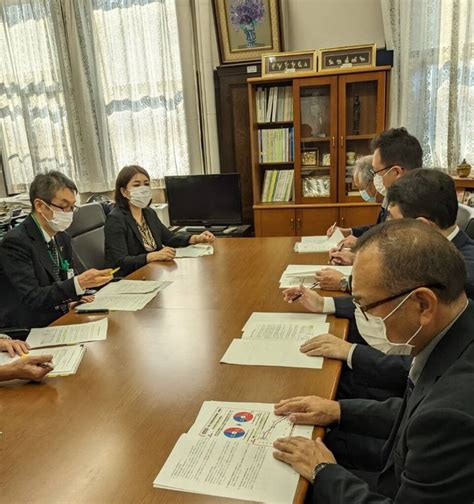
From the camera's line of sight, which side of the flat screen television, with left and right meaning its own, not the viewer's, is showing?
front

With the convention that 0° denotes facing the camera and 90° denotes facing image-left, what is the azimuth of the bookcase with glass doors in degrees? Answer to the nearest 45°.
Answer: approximately 0°

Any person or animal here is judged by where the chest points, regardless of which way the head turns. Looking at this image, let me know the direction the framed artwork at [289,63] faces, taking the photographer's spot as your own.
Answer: facing the viewer

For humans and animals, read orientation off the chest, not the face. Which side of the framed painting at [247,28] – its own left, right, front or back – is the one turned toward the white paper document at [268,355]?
front

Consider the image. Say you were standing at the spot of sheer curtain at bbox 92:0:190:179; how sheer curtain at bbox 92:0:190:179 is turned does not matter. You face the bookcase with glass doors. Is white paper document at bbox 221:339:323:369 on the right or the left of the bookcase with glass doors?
right

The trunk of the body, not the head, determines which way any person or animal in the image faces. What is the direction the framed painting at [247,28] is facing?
toward the camera

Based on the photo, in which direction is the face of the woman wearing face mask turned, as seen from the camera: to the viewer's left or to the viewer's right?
to the viewer's right

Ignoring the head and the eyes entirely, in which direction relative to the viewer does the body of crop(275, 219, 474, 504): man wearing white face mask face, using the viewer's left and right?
facing to the left of the viewer

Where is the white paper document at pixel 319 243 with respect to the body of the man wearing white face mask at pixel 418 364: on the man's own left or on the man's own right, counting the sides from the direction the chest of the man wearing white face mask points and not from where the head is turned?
on the man's own right

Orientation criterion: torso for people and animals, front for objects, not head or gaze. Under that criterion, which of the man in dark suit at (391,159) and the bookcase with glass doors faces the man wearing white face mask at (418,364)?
the bookcase with glass doors

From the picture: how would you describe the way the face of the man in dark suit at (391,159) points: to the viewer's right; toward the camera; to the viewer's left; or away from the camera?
to the viewer's left

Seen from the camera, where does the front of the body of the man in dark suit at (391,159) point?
to the viewer's left

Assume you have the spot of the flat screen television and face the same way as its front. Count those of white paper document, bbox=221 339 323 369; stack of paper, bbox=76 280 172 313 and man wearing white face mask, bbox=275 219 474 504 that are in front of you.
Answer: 3

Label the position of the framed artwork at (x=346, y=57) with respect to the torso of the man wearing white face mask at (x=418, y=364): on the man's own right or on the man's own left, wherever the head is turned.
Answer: on the man's own right

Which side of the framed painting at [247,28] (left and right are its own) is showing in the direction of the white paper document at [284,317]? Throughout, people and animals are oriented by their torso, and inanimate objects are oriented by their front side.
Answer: front
